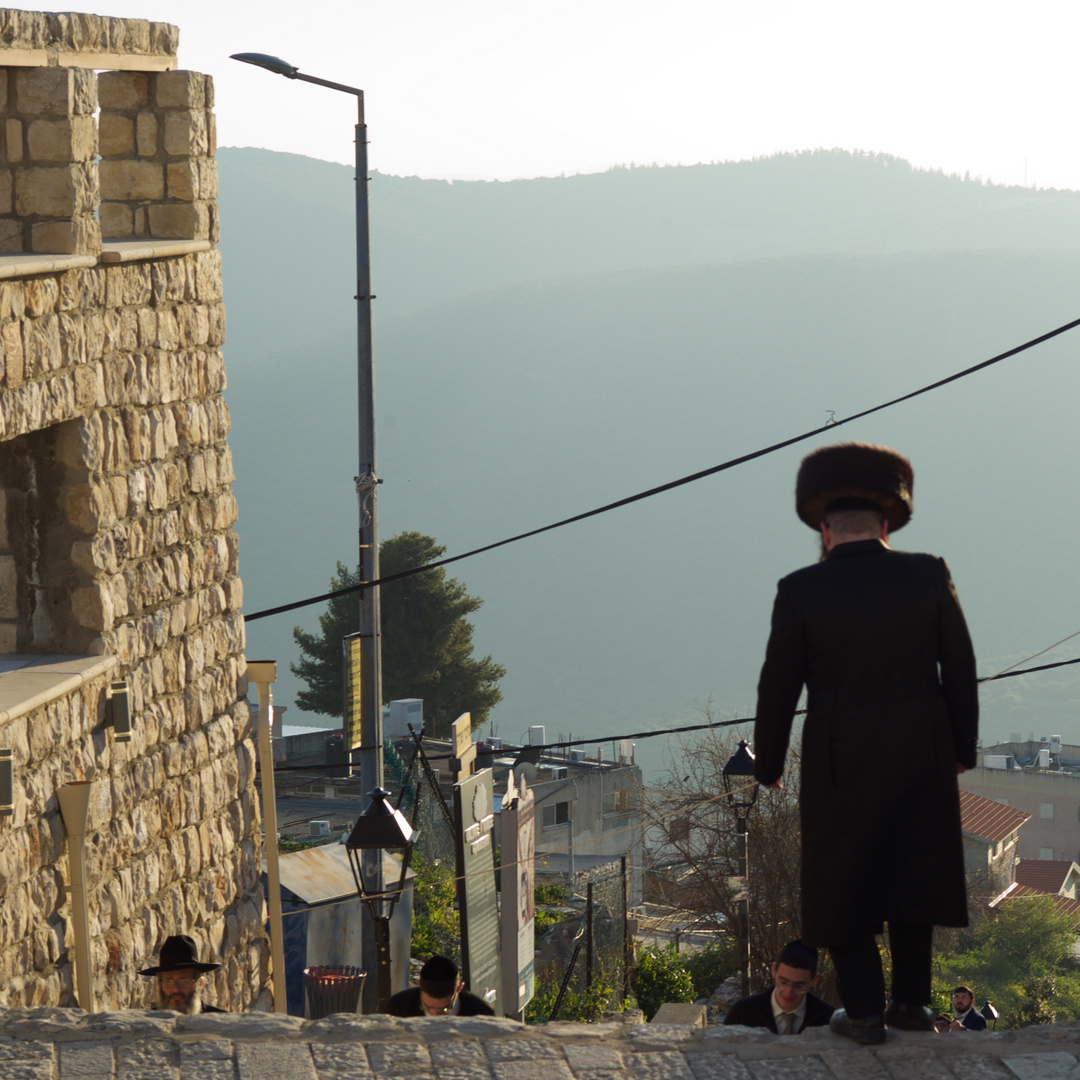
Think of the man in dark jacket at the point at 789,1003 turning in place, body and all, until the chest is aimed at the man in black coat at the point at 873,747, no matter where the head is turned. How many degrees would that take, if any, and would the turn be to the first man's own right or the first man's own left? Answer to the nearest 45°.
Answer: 0° — they already face them

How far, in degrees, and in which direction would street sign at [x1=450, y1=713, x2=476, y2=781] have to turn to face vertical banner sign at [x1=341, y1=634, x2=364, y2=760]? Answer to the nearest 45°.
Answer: approximately 135° to its right

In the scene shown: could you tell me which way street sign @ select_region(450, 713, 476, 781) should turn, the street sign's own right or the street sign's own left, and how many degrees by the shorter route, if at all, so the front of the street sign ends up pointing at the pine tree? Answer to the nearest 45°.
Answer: approximately 135° to the street sign's own left

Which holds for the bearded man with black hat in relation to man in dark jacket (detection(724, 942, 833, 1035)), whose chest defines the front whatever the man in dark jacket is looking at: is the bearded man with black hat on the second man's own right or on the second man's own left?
on the second man's own right

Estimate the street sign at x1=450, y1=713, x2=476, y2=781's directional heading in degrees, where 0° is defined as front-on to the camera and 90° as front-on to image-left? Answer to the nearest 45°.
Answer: approximately 315°

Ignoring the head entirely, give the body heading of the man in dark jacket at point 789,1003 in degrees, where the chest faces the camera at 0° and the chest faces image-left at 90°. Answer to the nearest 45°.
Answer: approximately 0°

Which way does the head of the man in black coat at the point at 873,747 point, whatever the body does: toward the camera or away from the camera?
away from the camera
